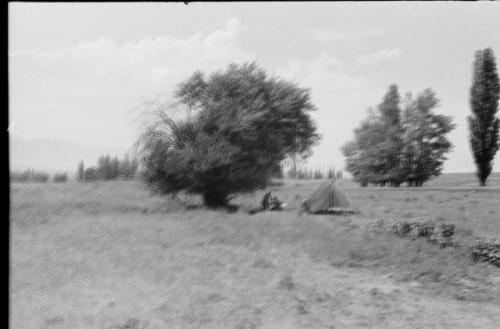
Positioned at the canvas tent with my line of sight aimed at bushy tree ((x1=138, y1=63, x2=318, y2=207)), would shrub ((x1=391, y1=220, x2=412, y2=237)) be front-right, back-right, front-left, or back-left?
back-left

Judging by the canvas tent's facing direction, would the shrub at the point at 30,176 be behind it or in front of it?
behind
